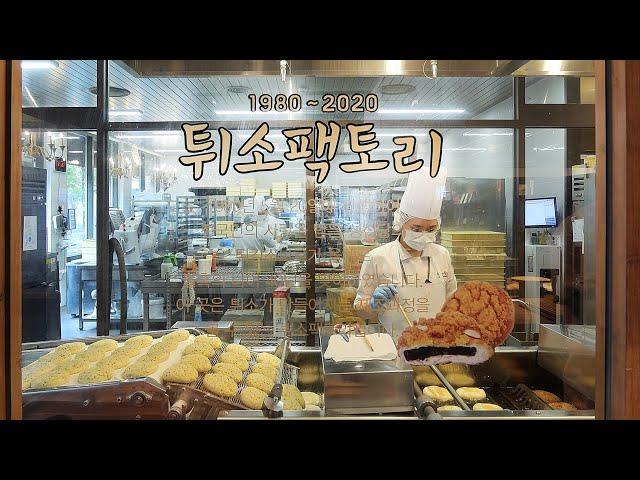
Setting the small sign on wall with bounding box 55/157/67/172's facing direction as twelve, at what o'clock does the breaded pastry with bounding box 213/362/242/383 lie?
The breaded pastry is roughly at 11 o'clock from the small sign on wall.

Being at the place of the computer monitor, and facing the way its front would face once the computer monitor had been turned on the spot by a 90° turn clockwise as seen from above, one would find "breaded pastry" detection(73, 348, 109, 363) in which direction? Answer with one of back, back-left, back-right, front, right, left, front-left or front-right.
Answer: front-left

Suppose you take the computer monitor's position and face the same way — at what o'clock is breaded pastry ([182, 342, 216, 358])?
The breaded pastry is roughly at 1 o'clock from the computer monitor.

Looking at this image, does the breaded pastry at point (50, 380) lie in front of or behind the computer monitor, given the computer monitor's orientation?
in front

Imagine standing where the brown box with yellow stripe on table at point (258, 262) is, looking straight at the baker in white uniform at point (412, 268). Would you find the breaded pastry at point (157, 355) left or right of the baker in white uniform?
right

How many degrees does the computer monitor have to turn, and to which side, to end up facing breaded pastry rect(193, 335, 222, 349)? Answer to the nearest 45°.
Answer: approximately 45° to its right

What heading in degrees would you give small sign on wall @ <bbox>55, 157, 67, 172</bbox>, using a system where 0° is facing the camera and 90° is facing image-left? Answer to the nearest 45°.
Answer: approximately 0°

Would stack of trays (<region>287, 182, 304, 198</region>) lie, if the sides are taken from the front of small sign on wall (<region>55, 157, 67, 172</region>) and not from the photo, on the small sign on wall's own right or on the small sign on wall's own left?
on the small sign on wall's own left

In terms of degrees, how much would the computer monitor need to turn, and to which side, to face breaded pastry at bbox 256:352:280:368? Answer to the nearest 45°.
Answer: approximately 45° to its right

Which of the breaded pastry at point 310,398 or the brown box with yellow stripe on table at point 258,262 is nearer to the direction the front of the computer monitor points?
the breaded pastry

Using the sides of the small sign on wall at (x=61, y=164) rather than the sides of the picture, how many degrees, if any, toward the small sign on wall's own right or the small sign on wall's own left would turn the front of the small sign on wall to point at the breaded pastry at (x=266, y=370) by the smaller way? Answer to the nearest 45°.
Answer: approximately 45° to the small sign on wall's own left

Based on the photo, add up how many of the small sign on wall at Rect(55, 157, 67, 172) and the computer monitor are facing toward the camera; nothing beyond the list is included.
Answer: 2
